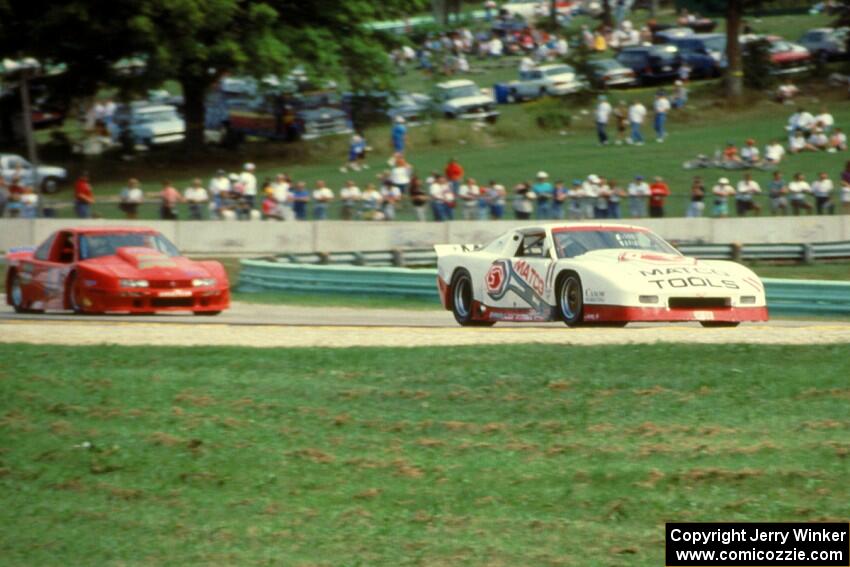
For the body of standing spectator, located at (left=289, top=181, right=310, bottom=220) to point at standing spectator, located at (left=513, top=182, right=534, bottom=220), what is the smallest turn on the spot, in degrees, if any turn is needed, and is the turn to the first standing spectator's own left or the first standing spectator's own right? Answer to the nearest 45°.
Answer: approximately 90° to the first standing spectator's own left

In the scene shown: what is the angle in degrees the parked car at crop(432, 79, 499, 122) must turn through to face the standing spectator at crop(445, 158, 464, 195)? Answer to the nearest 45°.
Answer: approximately 45° to its right

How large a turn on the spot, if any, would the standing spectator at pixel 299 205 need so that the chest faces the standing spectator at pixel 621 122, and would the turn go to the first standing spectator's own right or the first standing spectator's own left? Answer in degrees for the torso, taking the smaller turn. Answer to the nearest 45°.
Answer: approximately 135° to the first standing spectator's own left

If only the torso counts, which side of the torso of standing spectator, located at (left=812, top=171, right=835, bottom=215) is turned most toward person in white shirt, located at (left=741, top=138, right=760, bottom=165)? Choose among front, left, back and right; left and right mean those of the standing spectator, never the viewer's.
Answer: back

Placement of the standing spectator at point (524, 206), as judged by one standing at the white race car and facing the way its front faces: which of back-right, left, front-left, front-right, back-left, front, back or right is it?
back-left

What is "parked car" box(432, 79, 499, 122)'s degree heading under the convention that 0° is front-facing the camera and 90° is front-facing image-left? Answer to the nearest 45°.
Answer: approximately 315°

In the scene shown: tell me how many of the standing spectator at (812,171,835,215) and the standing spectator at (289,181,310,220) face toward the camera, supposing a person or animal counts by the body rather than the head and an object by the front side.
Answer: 2

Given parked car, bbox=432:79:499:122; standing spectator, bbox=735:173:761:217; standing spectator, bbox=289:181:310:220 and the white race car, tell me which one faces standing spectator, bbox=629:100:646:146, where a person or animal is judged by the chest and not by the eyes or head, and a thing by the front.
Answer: the parked car
